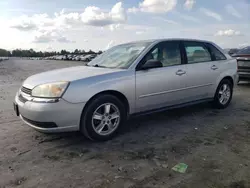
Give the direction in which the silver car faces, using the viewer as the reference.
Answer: facing the viewer and to the left of the viewer
